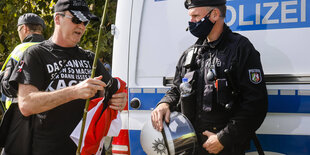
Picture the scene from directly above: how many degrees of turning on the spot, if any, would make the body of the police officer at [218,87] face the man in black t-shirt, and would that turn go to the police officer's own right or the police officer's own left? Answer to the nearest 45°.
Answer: approximately 45° to the police officer's own right

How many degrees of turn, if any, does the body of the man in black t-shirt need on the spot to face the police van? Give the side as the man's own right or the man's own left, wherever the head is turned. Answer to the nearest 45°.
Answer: approximately 45° to the man's own left

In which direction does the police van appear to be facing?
to the viewer's right

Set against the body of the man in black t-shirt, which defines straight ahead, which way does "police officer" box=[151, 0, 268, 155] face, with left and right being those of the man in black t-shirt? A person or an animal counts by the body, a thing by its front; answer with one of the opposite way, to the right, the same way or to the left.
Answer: to the right

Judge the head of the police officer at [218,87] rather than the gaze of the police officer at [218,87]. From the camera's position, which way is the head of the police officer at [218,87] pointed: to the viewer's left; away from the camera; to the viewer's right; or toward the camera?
to the viewer's left

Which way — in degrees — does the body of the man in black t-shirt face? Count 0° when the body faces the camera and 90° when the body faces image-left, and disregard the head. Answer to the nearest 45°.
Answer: approximately 315°
